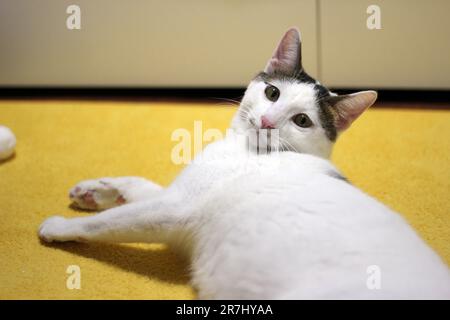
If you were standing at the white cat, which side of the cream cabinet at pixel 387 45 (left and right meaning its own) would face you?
front

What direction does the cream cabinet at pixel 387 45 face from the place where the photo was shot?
facing the viewer
